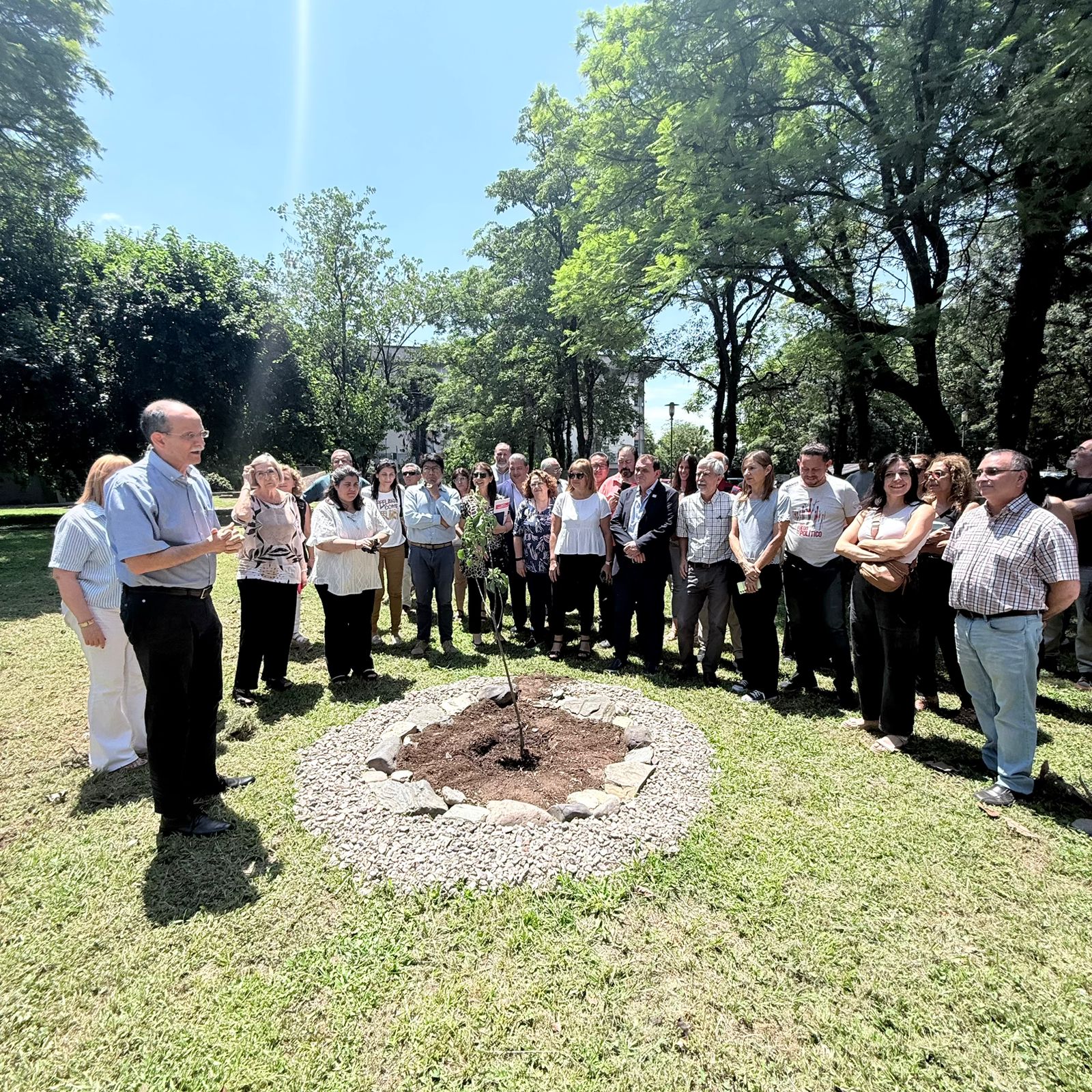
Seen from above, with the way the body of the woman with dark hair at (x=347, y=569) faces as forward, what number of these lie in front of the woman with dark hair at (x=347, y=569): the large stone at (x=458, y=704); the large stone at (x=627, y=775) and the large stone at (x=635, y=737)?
3

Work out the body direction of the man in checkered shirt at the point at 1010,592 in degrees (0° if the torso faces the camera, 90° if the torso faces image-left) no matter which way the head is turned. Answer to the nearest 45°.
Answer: approximately 45°

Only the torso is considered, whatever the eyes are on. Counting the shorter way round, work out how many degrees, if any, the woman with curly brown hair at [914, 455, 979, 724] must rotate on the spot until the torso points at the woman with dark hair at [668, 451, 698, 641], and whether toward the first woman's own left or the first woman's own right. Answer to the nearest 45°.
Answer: approximately 45° to the first woman's own right

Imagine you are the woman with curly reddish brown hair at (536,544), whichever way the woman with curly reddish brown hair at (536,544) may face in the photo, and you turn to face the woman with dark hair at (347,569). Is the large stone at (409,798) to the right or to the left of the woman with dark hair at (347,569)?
left
